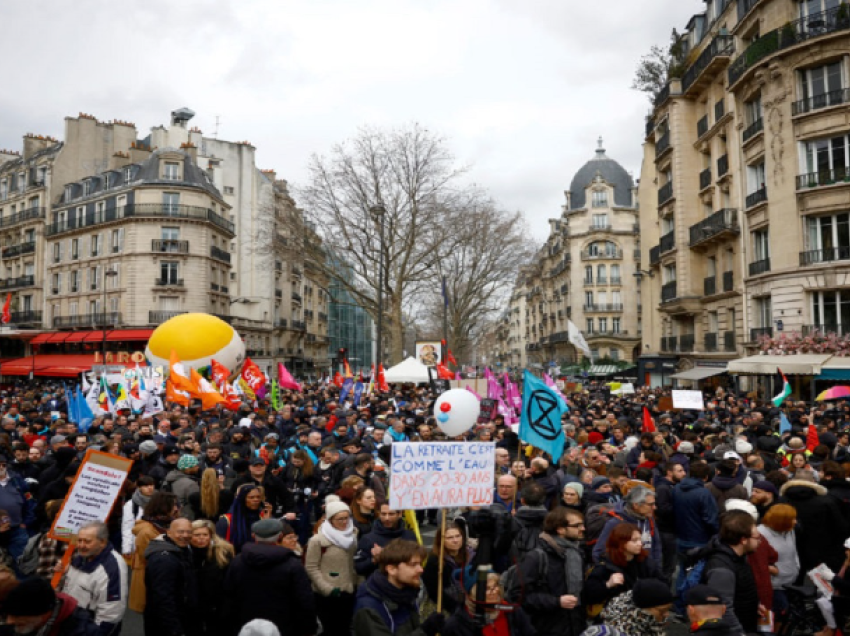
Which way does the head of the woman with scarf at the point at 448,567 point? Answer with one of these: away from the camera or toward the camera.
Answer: toward the camera

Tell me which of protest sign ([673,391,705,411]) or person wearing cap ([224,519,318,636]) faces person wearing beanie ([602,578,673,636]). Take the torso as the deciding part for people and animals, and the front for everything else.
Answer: the protest sign

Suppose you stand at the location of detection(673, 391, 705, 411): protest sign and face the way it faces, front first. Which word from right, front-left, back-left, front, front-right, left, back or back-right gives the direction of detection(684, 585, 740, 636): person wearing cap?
front

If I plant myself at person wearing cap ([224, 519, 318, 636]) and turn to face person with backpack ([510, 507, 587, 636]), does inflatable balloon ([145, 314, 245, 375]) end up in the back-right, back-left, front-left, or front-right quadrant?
back-left

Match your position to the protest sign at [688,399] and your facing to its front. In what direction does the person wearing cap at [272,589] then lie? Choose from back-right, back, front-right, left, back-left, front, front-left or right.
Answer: front

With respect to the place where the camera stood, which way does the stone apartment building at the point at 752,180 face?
facing the viewer and to the left of the viewer

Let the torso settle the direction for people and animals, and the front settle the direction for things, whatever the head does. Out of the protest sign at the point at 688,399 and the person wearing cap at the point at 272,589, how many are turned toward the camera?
1

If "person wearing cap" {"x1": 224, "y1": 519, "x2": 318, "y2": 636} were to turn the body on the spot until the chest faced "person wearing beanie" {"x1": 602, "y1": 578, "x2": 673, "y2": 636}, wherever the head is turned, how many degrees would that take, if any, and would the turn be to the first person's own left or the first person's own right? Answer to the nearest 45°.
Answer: approximately 135° to the first person's own right

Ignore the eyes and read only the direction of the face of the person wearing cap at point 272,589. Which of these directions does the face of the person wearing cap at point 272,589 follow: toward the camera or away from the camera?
away from the camera

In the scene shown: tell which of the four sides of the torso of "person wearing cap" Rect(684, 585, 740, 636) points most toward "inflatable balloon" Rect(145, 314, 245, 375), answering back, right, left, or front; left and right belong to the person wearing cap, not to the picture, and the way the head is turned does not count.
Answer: front

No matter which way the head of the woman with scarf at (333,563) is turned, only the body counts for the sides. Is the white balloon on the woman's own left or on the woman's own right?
on the woman's own left

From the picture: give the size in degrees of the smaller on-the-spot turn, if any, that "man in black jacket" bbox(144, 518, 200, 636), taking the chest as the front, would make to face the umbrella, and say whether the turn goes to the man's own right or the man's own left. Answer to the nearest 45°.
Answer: approximately 90° to the man's own left

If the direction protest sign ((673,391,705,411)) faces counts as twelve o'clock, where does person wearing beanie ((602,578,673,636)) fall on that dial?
The person wearing beanie is roughly at 12 o'clock from the protest sign.

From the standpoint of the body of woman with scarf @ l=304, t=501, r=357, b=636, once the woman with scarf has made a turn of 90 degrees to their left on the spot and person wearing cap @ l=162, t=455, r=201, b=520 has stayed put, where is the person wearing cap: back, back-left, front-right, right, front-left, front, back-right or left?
left

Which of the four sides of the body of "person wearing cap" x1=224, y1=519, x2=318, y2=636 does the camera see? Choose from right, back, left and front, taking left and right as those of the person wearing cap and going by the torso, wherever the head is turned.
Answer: back

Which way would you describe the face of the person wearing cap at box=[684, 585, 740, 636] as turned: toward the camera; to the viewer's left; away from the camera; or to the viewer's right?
away from the camera

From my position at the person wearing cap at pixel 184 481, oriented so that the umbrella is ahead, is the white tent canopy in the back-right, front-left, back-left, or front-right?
front-left

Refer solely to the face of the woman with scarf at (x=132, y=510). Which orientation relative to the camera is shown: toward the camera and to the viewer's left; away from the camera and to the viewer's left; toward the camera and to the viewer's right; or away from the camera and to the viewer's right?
toward the camera and to the viewer's right

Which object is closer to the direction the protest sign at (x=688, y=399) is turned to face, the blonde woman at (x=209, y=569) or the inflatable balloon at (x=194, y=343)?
the blonde woman

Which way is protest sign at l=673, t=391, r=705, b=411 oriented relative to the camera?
toward the camera

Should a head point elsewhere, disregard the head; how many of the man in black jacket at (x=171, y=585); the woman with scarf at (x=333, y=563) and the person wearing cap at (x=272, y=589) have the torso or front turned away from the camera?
1
